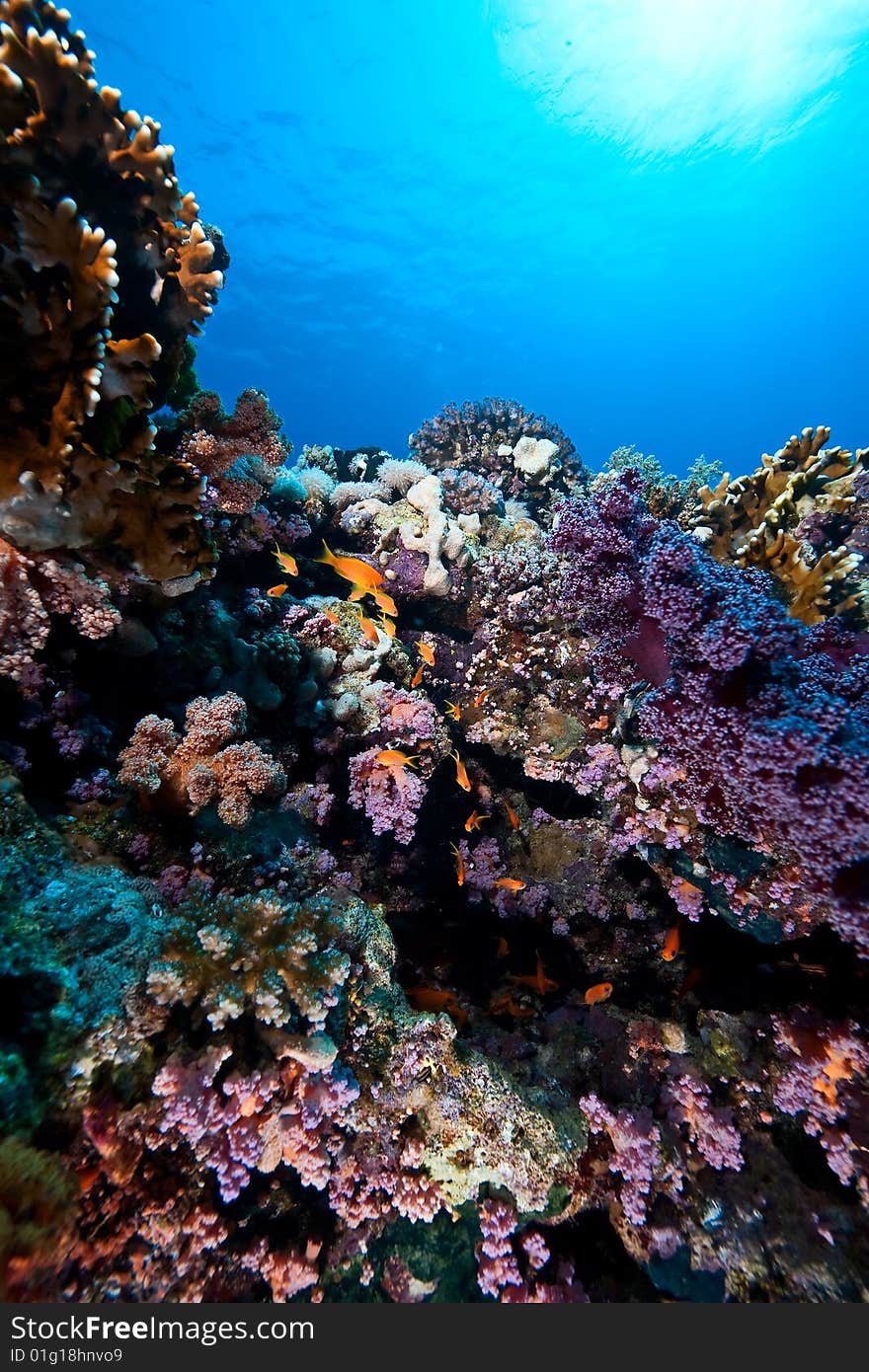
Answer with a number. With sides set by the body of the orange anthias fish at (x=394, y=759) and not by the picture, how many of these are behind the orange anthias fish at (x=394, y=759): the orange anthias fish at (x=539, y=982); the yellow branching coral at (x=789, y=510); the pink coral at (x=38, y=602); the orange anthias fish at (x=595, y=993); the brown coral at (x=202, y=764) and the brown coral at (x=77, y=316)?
3

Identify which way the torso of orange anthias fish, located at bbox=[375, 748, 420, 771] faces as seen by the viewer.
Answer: to the viewer's left

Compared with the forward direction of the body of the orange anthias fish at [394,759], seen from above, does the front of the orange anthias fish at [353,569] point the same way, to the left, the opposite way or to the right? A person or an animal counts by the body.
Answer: the opposite way

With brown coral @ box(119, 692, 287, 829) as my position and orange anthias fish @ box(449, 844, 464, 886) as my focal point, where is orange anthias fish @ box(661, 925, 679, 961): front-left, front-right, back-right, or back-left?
front-right

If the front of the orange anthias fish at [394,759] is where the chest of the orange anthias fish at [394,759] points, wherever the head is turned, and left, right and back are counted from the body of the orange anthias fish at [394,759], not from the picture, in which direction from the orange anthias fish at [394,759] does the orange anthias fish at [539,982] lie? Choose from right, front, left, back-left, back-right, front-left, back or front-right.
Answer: back
